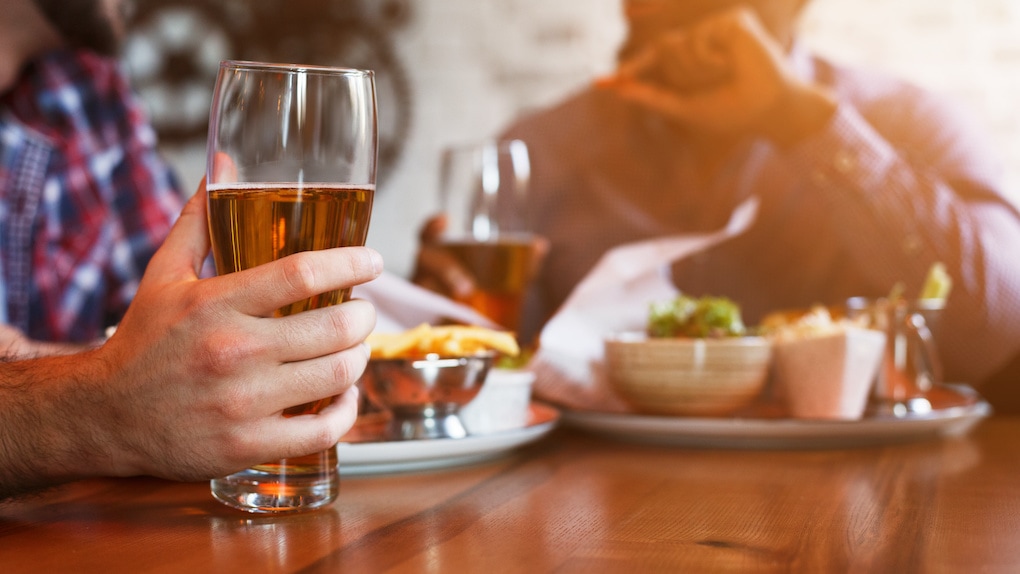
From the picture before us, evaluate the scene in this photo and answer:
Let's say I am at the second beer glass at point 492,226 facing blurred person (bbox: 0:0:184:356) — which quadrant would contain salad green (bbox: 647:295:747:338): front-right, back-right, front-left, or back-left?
back-left

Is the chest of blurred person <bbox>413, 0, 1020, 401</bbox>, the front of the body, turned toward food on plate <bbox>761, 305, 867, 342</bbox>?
yes

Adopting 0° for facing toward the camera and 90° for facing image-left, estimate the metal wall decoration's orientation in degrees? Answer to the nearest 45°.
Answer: approximately 0°

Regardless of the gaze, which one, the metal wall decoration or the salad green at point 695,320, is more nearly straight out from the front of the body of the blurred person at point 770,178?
the salad green

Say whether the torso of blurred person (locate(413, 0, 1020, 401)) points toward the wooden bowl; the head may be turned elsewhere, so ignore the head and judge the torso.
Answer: yes

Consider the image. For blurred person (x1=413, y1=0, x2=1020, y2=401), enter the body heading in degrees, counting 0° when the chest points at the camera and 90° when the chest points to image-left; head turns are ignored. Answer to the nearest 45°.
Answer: approximately 0°

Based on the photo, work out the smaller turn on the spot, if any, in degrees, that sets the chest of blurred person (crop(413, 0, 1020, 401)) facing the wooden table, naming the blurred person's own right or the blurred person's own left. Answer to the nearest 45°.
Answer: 0° — they already face it

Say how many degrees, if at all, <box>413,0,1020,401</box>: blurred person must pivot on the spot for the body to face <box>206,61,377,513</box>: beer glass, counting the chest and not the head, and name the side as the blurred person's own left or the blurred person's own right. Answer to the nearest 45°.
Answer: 0° — they already face it

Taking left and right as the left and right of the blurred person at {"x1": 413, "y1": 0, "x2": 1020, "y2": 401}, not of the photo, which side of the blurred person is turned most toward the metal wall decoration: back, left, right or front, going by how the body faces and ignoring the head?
right

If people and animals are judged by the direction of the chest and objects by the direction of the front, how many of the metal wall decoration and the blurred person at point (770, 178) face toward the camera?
2
